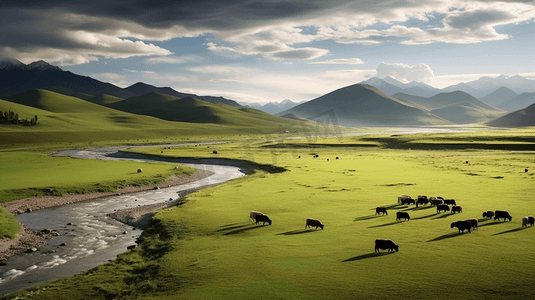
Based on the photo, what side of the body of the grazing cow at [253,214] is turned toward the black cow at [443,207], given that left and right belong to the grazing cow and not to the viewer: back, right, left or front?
front

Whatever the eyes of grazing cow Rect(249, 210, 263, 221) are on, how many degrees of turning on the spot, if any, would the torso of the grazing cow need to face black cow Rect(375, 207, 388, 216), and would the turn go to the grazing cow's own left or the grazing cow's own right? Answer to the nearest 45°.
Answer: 0° — it already faces it

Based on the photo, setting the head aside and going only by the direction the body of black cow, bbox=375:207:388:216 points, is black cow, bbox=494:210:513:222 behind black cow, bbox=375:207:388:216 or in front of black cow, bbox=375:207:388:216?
in front

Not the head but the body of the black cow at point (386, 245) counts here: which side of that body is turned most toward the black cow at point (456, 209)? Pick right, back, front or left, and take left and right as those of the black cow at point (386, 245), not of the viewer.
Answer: left

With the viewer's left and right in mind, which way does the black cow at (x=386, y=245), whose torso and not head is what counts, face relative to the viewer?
facing to the right of the viewer

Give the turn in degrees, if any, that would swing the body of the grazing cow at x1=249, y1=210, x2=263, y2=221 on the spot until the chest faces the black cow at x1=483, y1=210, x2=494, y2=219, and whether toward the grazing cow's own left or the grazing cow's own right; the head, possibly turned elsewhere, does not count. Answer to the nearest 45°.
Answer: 0° — it already faces it
